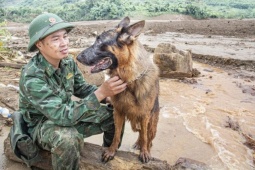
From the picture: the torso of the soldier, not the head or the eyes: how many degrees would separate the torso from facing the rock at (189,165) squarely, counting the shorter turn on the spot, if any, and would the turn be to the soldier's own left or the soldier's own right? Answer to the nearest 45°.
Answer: approximately 45° to the soldier's own left

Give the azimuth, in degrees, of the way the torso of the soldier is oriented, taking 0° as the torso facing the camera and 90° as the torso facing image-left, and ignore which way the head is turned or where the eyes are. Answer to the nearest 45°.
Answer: approximately 315°

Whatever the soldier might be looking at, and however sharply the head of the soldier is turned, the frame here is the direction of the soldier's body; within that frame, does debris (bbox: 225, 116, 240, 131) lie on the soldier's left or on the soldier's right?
on the soldier's left

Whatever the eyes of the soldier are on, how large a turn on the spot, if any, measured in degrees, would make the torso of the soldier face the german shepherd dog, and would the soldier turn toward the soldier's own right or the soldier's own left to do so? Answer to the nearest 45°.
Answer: approximately 45° to the soldier's own left

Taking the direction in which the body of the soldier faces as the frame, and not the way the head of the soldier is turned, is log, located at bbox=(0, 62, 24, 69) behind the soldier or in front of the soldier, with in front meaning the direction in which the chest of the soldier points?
behind
